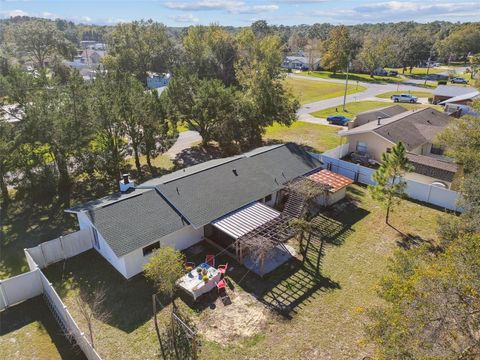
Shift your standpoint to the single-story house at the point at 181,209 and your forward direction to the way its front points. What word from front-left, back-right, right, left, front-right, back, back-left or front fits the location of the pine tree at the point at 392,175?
back-right

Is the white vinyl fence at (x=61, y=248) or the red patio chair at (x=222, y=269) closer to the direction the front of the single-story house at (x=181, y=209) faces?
the white vinyl fence

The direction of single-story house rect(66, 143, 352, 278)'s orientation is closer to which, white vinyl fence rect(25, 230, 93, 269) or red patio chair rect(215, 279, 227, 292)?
the white vinyl fence

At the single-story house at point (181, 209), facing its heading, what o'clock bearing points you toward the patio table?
The patio table is roughly at 7 o'clock from the single-story house.

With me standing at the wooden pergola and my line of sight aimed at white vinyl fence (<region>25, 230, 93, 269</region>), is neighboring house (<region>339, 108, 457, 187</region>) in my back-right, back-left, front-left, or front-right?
back-right

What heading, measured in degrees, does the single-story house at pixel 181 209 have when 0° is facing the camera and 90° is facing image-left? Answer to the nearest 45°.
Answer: approximately 135°

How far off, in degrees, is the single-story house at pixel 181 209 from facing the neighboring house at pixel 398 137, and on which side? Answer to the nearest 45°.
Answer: approximately 90° to its right

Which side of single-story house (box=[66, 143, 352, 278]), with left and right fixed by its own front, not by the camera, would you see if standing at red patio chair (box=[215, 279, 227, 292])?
back

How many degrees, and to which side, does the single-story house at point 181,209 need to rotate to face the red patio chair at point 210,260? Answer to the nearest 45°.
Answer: approximately 180°

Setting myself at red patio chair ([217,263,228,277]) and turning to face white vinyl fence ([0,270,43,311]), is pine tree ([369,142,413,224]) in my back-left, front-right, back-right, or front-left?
back-right

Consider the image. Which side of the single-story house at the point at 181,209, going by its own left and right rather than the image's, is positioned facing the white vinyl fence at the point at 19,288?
left

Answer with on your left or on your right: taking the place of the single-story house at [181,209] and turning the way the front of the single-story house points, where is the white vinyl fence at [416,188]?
on your right
